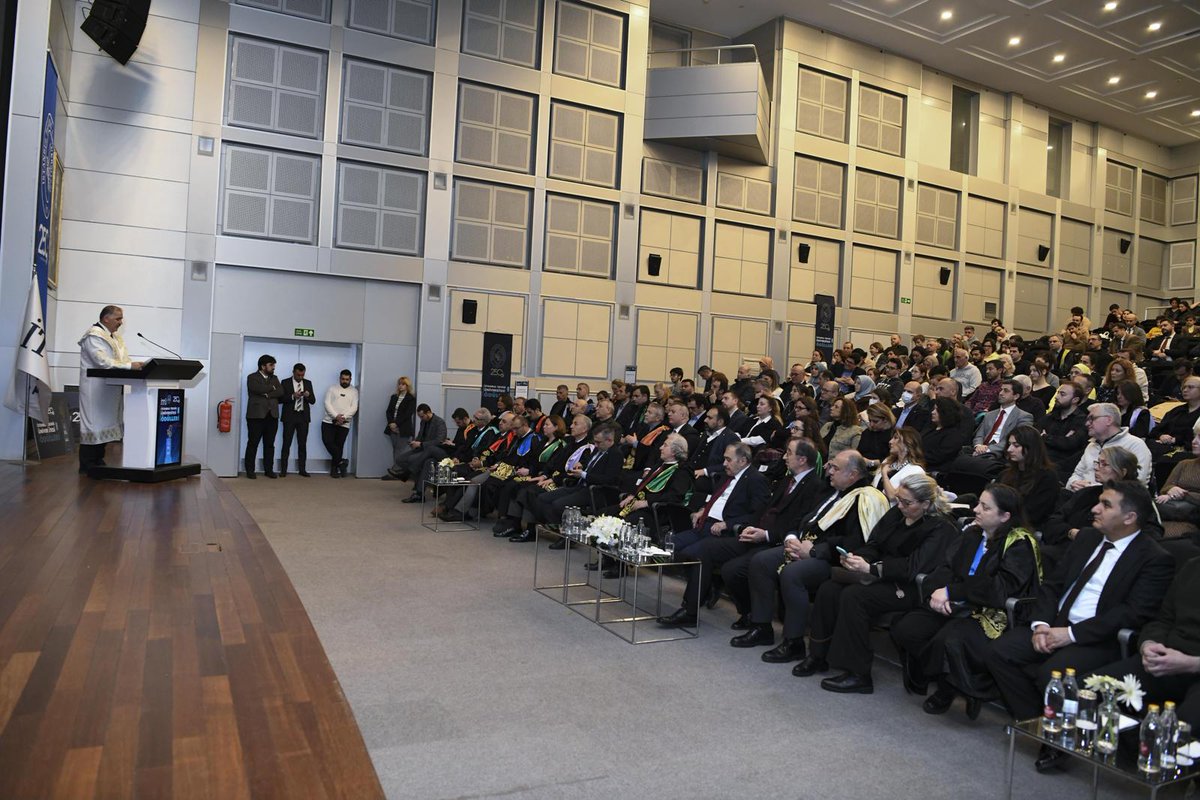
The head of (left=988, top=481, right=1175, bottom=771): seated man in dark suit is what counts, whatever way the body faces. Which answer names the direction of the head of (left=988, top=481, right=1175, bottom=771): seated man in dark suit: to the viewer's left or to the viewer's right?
to the viewer's left

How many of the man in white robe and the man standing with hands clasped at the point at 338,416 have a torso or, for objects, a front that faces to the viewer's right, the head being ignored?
1

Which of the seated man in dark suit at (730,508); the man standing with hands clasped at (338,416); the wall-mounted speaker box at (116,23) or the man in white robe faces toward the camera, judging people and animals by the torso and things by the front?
the man standing with hands clasped

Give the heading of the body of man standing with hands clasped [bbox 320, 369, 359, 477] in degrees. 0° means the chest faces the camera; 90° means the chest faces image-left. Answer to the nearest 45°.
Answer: approximately 0°

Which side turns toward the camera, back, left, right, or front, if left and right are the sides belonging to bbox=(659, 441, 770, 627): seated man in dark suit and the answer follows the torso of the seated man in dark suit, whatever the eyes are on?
left

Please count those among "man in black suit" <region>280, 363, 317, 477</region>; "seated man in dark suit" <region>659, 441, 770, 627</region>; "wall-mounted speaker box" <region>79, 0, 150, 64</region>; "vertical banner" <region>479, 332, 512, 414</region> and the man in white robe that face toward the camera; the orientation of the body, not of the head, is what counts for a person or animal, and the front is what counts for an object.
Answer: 2

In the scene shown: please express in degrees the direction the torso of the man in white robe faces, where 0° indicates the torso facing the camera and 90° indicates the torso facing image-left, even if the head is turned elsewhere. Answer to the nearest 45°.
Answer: approximately 270°
